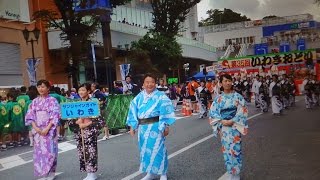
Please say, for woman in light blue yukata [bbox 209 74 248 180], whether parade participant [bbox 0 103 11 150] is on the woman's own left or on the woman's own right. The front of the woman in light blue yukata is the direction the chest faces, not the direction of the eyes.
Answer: on the woman's own right

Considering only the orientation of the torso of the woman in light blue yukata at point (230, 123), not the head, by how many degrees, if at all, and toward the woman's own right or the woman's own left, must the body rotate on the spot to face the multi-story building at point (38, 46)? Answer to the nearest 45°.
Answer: approximately 135° to the woman's own right

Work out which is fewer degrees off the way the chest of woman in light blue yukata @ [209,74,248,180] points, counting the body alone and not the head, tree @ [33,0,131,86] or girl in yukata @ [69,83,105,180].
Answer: the girl in yukata

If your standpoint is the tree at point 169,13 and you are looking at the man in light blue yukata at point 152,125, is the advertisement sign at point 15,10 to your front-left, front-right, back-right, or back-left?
front-right

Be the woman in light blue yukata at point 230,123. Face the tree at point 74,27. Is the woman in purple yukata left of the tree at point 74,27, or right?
left

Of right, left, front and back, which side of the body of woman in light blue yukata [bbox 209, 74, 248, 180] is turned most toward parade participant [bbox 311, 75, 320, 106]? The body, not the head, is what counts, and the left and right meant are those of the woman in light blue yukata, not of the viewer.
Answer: back

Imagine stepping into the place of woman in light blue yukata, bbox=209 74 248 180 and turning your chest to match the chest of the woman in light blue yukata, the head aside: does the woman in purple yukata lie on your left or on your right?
on your right

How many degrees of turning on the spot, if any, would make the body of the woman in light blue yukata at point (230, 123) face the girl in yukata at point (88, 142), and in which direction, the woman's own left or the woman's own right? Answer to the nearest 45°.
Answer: approximately 90° to the woman's own right

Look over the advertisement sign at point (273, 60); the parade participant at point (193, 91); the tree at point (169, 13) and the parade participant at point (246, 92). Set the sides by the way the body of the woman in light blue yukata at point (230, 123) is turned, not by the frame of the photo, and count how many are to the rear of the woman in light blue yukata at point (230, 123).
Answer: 4

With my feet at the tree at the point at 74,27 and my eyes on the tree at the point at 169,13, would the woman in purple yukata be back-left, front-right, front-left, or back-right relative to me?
back-right

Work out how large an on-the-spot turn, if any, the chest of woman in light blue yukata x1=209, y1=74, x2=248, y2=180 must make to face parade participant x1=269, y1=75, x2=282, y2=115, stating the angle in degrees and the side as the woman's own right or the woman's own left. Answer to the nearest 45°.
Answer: approximately 180°

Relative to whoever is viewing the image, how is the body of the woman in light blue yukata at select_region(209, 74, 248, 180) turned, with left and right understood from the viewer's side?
facing the viewer

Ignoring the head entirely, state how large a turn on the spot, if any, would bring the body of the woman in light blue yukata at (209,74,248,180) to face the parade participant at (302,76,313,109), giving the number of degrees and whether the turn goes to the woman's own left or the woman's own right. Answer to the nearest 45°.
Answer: approximately 180°

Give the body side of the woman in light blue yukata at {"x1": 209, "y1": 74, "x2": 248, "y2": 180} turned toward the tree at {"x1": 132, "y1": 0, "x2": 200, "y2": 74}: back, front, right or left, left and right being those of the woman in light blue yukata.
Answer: back
